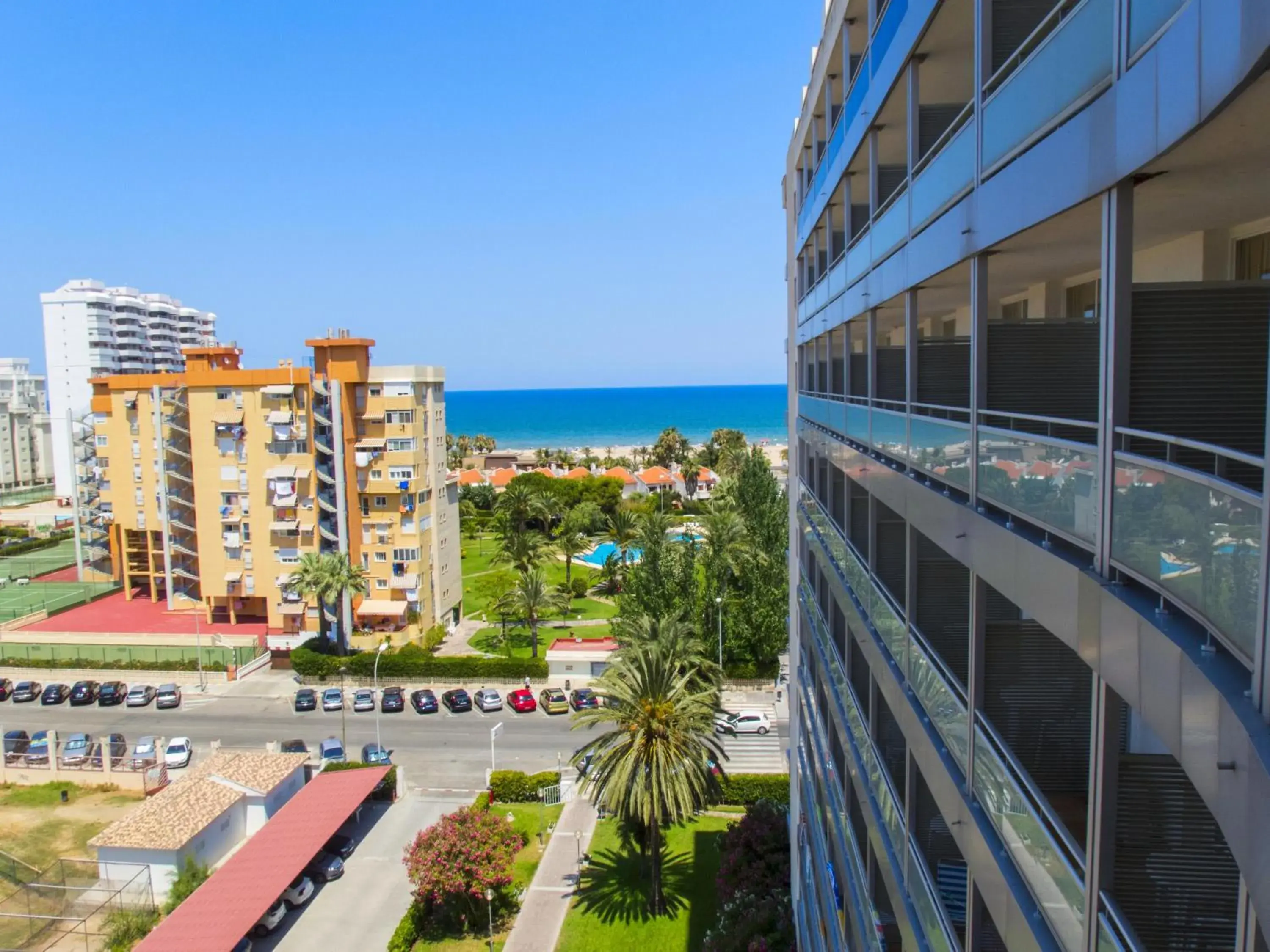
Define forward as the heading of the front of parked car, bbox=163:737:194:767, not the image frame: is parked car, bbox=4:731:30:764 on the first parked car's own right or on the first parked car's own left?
on the first parked car's own right

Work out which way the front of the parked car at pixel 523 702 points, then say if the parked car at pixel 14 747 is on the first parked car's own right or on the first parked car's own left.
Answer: on the first parked car's own left

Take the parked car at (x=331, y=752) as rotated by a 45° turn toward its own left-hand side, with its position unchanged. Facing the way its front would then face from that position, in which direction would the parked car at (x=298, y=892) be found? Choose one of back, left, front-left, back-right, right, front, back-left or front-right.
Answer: front-right

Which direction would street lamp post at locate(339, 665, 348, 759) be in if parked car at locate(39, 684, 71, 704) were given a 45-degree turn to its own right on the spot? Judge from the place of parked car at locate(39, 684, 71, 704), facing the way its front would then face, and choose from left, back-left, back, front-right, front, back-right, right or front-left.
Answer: right

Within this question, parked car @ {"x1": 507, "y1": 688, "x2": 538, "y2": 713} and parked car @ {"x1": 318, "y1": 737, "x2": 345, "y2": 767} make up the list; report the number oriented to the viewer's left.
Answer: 0

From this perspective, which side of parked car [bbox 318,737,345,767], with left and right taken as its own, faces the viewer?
front

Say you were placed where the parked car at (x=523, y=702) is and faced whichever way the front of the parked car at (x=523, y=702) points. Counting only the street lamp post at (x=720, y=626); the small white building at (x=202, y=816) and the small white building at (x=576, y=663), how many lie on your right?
1

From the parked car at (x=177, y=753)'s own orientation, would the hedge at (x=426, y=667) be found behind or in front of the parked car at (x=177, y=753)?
behind

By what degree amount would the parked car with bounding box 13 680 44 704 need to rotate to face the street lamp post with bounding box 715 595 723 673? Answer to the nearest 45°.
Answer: approximately 90° to its left

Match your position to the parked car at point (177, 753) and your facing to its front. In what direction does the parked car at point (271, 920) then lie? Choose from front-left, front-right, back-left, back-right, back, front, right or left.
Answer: front-left

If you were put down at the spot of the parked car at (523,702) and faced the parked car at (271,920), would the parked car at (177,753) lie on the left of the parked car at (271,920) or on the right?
right

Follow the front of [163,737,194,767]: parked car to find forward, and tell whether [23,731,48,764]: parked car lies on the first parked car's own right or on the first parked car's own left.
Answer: on the first parked car's own right

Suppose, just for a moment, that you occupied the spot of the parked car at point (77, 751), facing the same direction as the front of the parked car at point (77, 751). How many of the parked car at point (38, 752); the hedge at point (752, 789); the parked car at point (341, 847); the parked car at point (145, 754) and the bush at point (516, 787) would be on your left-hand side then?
4
